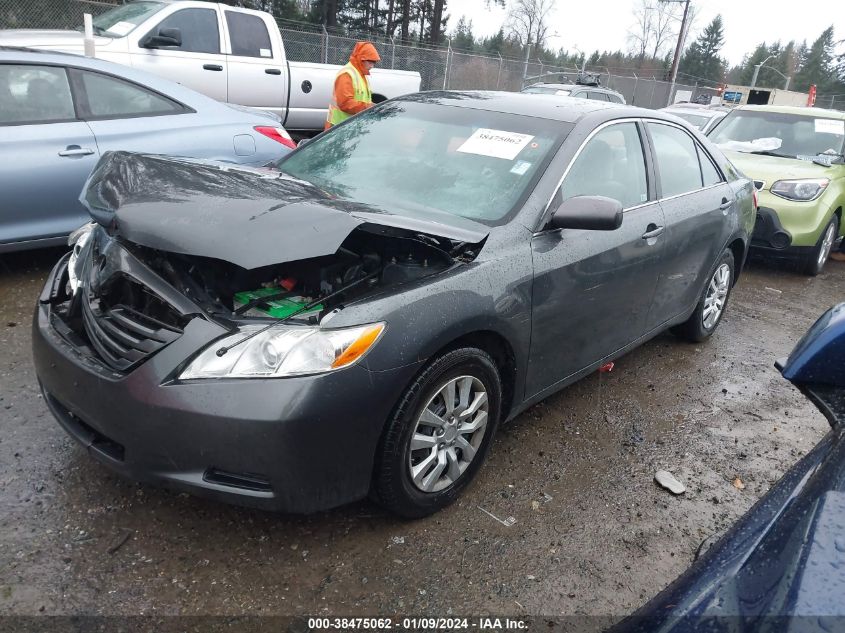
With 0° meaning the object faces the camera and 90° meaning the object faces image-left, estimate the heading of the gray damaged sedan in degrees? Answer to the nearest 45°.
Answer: approximately 45°

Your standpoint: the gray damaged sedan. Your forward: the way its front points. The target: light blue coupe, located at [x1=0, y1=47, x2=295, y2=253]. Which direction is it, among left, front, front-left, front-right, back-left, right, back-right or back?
right

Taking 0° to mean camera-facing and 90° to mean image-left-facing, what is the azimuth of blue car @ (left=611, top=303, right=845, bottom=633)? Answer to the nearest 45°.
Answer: approximately 45°

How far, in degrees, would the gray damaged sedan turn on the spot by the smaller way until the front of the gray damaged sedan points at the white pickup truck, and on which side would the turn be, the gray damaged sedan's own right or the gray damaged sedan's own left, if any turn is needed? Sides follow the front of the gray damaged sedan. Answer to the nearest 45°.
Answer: approximately 135° to the gray damaged sedan's own right

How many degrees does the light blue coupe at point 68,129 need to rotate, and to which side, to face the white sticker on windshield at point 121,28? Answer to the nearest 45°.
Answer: approximately 90° to its right

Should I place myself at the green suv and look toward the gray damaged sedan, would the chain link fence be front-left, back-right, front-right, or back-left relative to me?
back-right

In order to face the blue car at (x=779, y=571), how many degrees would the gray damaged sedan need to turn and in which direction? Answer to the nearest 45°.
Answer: approximately 90° to its left

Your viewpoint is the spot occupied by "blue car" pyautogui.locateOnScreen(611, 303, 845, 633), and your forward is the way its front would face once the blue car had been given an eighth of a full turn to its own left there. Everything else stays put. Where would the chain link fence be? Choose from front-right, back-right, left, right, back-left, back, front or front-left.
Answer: back-right

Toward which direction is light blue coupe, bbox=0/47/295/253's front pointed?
to the viewer's left

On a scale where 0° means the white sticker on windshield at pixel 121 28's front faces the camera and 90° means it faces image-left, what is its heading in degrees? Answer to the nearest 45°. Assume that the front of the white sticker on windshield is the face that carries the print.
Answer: approximately 45°
